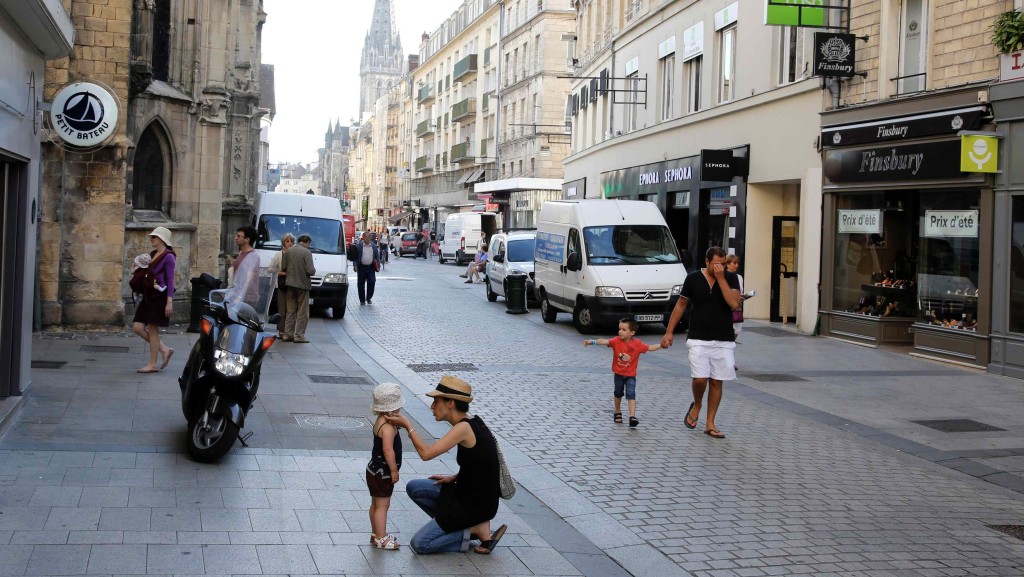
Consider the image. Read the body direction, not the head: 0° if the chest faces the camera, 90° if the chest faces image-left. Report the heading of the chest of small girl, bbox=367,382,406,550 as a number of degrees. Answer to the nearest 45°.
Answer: approximately 270°

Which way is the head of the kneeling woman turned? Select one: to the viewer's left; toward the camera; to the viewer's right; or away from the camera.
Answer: to the viewer's left

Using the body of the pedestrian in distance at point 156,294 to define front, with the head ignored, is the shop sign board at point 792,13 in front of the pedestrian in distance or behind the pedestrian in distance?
behind

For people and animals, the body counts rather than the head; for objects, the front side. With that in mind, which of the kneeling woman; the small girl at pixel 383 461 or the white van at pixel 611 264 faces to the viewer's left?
the kneeling woman

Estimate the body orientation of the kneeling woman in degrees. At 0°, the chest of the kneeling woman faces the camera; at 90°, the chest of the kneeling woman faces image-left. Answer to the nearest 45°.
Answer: approximately 90°

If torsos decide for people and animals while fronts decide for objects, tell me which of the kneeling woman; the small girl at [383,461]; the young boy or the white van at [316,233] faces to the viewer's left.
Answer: the kneeling woman

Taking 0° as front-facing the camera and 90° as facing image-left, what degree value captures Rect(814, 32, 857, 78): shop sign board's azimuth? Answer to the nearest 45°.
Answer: approximately 0°

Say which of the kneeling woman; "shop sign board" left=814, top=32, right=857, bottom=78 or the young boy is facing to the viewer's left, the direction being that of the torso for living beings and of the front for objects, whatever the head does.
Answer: the kneeling woman

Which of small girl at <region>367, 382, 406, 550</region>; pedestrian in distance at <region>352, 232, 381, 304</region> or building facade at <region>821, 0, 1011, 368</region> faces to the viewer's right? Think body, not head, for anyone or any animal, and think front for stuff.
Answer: the small girl

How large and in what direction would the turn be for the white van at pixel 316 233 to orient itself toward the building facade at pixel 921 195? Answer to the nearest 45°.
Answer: approximately 45° to its left

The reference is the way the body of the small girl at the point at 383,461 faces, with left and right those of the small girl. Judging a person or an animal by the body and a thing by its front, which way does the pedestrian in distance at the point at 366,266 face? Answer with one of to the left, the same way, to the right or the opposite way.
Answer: to the right
